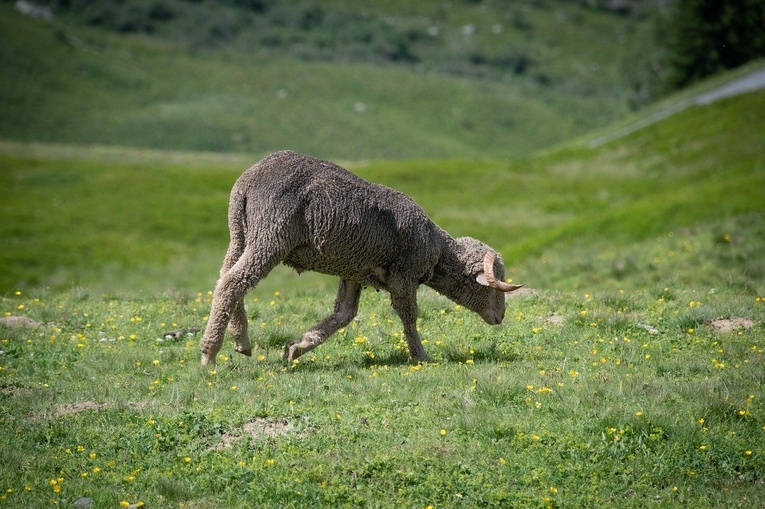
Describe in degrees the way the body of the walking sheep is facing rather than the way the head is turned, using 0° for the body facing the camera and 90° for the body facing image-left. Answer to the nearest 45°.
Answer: approximately 270°

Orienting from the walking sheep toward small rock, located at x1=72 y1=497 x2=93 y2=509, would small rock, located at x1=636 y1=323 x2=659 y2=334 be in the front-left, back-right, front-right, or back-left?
back-left

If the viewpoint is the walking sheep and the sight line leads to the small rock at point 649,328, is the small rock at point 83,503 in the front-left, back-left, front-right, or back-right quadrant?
back-right

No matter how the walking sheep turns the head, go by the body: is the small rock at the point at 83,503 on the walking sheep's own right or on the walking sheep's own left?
on the walking sheep's own right
